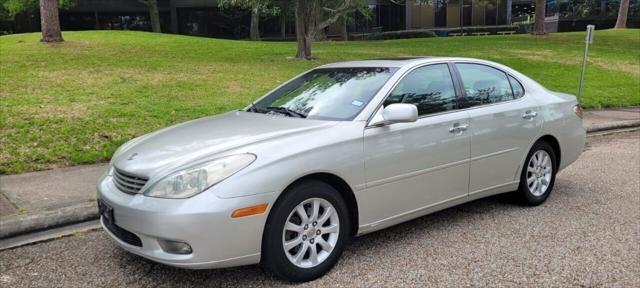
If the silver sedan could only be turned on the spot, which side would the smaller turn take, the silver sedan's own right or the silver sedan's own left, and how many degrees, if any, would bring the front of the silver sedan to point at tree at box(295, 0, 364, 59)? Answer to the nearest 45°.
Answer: approximately 135° to the silver sedan's own right

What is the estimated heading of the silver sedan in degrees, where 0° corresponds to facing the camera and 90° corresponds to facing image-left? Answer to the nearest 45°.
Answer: approximately 45°
